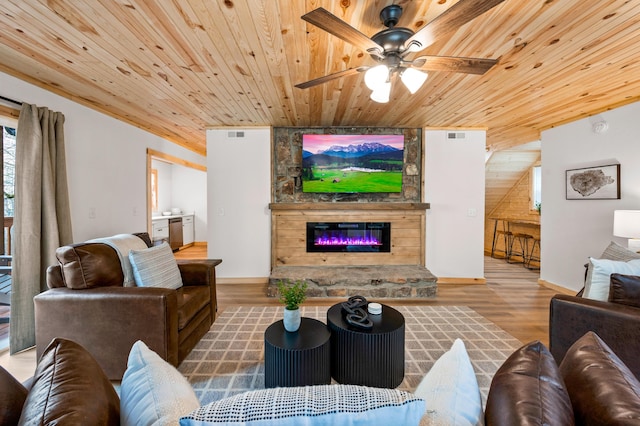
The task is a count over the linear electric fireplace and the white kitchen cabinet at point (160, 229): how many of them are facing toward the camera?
2

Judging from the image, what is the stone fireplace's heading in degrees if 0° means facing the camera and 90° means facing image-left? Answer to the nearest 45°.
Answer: approximately 0°

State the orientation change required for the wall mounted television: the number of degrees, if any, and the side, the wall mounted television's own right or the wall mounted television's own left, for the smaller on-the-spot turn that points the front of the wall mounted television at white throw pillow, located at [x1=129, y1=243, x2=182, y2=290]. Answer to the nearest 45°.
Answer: approximately 45° to the wall mounted television's own right

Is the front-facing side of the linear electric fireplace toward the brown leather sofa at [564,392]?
yes

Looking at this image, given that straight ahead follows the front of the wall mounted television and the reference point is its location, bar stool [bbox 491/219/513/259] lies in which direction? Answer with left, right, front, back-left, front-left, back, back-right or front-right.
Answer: back-left

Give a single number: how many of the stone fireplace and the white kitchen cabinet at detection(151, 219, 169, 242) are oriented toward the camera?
2

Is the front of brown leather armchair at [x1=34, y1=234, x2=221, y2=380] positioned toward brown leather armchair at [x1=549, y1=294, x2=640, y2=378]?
yes

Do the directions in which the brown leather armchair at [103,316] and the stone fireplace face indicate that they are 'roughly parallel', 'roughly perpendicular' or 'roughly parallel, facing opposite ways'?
roughly perpendicular

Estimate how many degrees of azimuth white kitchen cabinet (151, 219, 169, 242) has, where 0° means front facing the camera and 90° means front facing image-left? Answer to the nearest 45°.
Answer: approximately 0°
